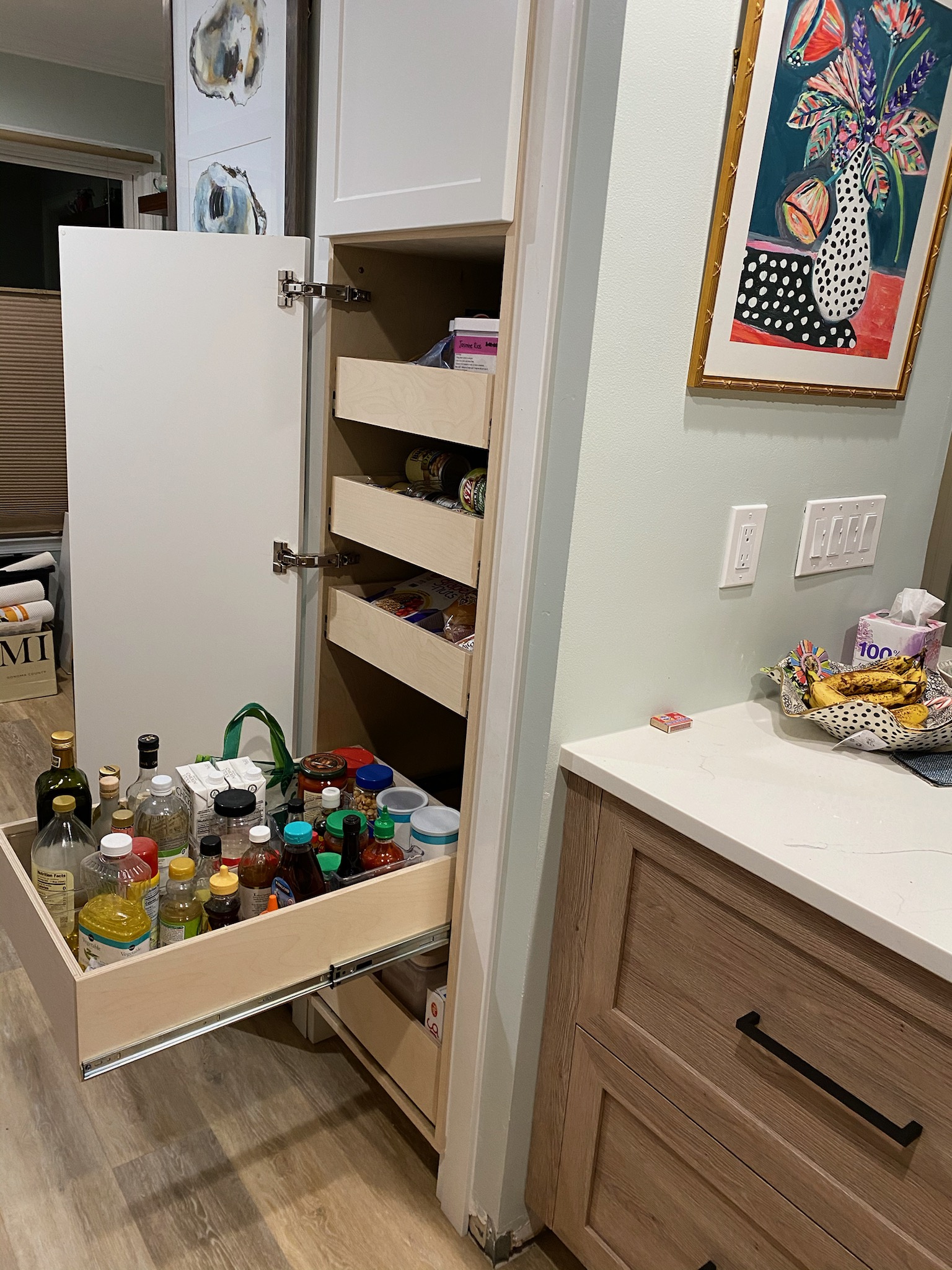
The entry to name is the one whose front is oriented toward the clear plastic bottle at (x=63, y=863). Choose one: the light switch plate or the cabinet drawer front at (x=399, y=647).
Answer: the cabinet drawer front

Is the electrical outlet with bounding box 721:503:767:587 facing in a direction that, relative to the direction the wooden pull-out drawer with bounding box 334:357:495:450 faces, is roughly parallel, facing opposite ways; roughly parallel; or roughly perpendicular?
roughly perpendicular

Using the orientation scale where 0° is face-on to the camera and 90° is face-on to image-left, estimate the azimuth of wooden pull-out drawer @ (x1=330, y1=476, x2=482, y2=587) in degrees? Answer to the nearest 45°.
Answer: approximately 45°
